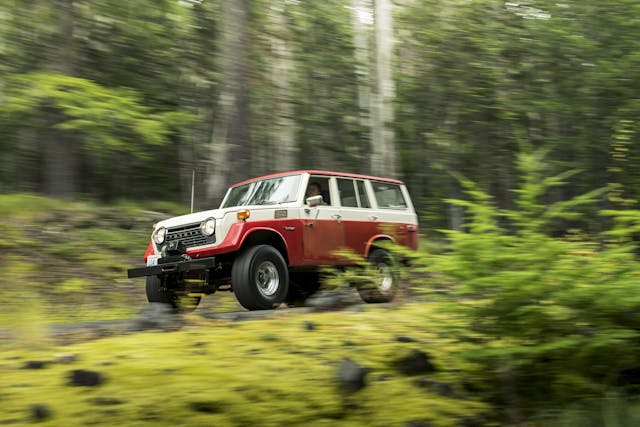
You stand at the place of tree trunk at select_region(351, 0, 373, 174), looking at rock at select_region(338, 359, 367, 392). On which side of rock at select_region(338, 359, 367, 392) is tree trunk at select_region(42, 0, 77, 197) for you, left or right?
right

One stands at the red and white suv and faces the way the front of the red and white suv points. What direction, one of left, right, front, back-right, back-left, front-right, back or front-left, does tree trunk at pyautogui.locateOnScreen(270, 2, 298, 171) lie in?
back-right

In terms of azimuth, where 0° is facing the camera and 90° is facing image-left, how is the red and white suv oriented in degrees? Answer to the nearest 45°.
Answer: approximately 45°

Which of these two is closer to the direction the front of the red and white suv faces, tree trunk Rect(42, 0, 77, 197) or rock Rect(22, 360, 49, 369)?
the rock

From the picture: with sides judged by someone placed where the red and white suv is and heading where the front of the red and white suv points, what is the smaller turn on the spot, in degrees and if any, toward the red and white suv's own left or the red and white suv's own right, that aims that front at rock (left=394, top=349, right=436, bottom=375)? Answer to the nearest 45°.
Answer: approximately 45° to the red and white suv's own left

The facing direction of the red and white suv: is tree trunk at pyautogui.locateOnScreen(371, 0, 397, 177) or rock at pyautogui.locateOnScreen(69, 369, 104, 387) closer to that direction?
the rock

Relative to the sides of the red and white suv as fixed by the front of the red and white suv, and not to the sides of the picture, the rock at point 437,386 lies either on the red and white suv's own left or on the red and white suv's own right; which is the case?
on the red and white suv's own left

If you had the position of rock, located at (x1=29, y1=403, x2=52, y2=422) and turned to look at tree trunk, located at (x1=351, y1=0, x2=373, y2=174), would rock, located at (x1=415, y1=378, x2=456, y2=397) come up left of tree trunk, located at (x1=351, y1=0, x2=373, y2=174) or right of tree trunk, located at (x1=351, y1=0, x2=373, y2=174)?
right

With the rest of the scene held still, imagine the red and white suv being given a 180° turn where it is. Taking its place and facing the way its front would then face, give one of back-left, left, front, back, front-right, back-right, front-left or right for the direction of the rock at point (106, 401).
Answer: back-right

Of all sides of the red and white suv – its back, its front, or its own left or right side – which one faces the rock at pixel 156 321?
front

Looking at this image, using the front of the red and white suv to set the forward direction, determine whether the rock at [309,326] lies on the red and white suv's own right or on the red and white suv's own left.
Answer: on the red and white suv's own left

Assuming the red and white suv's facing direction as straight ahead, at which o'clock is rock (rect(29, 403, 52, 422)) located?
The rock is roughly at 11 o'clock from the red and white suv.
